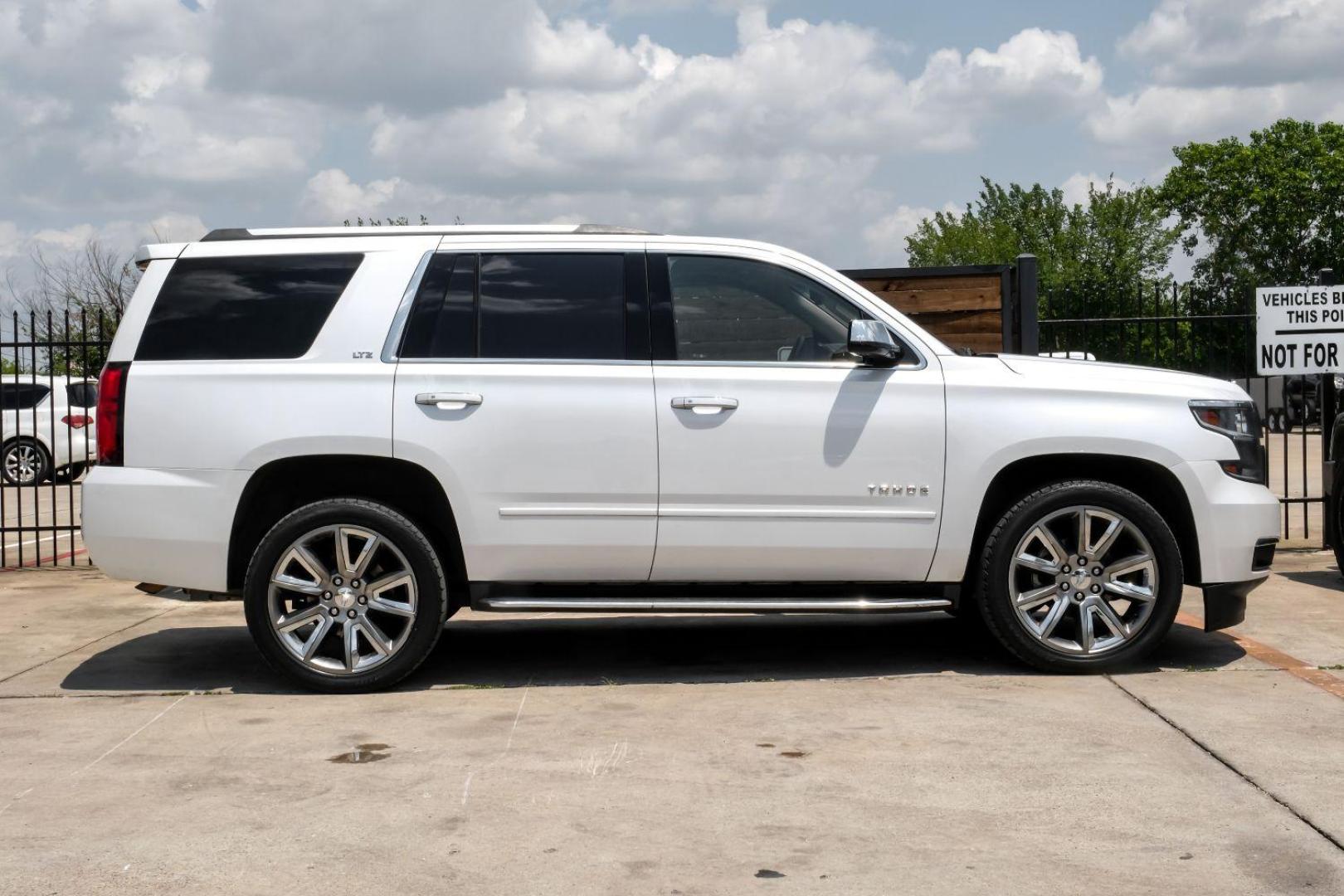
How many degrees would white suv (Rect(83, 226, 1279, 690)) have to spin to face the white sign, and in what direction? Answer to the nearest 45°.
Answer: approximately 45° to its left

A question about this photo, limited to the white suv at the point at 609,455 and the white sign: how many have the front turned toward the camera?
1

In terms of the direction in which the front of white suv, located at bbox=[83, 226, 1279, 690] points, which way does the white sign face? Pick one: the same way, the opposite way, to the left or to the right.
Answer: to the right

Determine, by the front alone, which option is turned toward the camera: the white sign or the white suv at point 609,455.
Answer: the white sign

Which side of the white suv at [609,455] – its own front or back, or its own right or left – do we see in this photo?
right

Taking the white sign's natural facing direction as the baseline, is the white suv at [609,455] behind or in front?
in front

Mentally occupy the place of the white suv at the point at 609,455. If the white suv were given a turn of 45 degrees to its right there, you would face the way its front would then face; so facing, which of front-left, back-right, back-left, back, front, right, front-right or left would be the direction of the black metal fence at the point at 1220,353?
left

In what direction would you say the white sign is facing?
toward the camera
